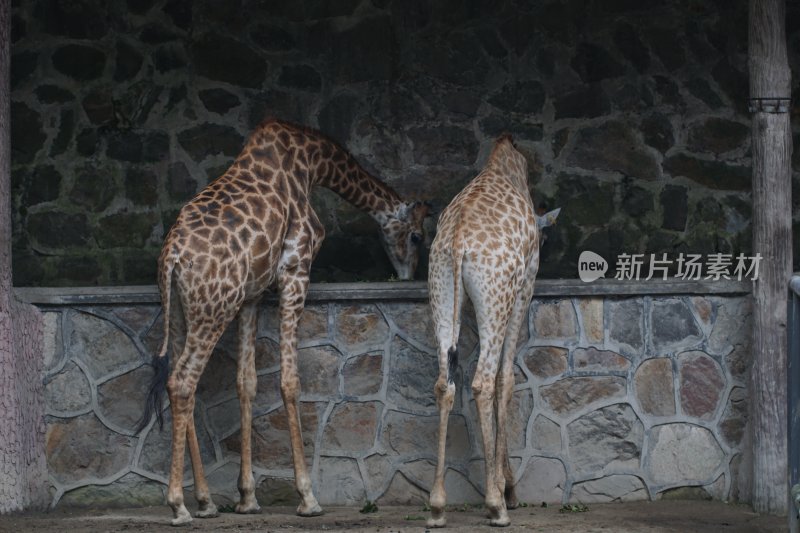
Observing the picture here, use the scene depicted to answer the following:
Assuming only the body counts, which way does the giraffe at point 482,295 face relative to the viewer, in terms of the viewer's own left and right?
facing away from the viewer and to the right of the viewer

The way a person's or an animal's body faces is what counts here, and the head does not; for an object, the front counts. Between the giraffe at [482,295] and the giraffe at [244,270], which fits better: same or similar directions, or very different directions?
same or similar directions

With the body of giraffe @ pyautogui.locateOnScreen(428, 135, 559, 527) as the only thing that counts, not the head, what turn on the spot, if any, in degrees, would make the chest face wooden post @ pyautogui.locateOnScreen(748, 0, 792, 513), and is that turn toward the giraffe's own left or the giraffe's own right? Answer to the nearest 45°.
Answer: approximately 45° to the giraffe's own right

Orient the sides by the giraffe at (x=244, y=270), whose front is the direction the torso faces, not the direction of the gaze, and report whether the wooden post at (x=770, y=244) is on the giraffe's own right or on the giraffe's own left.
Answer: on the giraffe's own right

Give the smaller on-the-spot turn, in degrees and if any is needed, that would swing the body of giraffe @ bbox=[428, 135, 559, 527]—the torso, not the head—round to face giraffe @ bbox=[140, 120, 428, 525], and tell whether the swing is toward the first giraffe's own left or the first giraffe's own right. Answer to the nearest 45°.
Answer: approximately 135° to the first giraffe's own left

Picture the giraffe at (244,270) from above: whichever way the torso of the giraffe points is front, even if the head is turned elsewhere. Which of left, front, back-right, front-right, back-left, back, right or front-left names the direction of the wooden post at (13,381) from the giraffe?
back-left

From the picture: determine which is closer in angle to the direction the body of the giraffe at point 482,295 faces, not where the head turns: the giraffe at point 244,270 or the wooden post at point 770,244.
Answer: the wooden post

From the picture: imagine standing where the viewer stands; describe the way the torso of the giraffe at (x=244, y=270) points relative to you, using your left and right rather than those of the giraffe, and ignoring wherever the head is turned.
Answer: facing away from the viewer and to the right of the viewer

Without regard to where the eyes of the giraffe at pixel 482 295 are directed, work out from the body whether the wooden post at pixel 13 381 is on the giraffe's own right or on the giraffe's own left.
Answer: on the giraffe's own left

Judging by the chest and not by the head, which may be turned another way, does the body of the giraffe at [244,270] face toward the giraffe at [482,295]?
no
